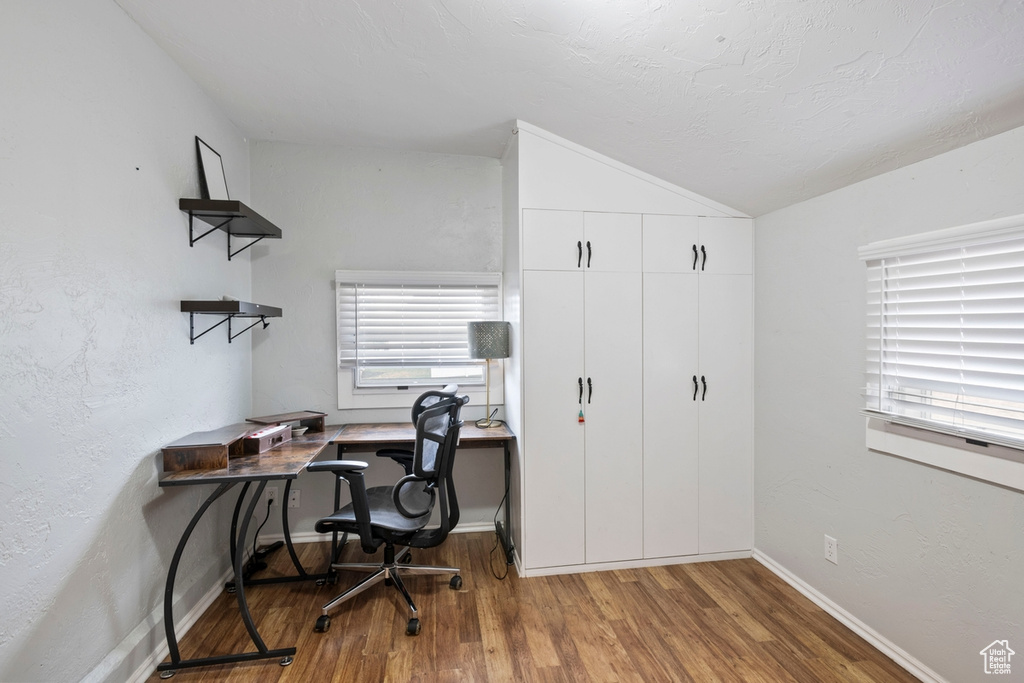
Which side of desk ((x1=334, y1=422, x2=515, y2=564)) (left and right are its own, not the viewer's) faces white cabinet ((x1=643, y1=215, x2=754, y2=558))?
left

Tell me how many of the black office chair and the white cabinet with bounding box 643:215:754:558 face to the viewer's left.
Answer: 1

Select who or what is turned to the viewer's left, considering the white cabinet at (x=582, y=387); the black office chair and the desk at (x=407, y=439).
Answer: the black office chair

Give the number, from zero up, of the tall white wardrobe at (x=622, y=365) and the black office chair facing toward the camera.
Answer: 1

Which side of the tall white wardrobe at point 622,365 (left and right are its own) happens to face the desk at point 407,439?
right

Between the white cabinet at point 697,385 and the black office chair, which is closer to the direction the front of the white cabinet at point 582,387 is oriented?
the black office chair

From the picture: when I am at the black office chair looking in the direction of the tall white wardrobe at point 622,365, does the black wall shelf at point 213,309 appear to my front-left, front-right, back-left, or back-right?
back-left

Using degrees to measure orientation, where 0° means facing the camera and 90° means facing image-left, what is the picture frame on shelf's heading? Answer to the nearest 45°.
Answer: approximately 315°

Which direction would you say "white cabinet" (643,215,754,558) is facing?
toward the camera

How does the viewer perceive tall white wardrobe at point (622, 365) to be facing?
facing the viewer

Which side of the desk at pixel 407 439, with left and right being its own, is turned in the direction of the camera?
front

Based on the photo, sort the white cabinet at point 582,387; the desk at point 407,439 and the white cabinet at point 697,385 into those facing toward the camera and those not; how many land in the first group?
3

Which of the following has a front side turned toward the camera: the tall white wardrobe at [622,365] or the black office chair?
the tall white wardrobe

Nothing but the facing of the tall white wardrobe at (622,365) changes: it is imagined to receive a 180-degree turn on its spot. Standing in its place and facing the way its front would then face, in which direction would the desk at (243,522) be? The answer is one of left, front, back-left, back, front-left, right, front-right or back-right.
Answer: back-left
